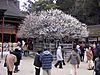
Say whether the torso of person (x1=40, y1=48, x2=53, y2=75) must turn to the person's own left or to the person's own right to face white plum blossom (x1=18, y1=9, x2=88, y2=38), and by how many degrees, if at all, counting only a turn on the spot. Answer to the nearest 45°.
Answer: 0° — they already face it

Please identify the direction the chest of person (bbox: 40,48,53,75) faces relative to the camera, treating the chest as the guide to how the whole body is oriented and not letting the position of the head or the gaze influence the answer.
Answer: away from the camera
